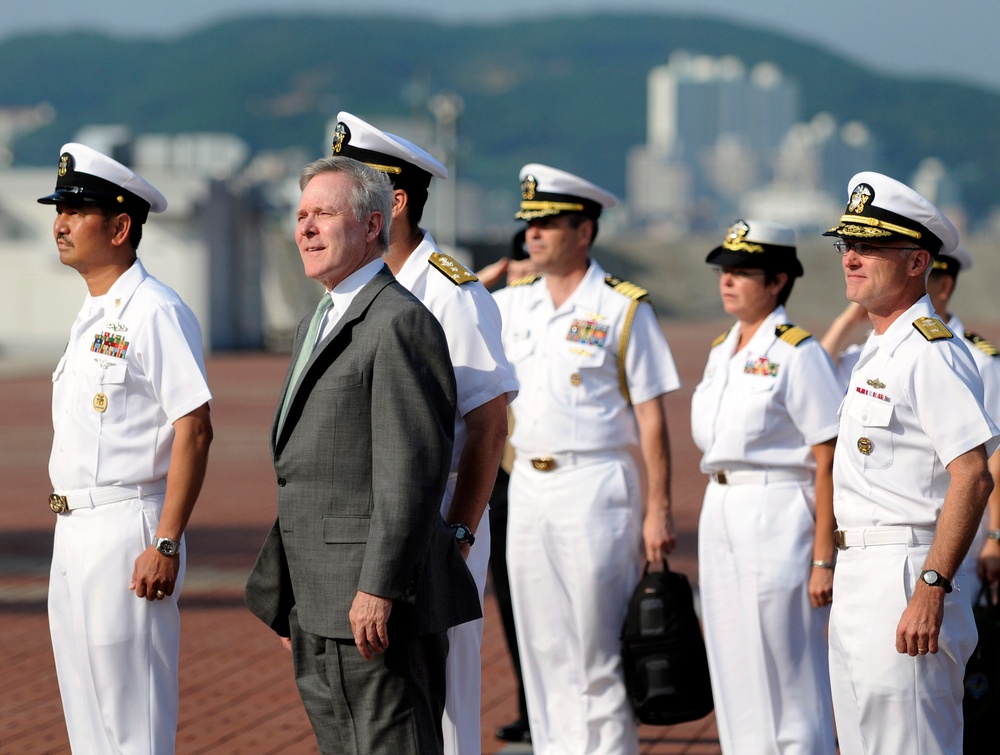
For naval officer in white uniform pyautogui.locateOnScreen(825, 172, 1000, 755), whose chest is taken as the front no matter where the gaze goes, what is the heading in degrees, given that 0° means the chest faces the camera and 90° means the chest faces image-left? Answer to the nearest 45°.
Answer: approximately 45°

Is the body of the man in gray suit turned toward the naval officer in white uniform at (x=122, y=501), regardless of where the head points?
no

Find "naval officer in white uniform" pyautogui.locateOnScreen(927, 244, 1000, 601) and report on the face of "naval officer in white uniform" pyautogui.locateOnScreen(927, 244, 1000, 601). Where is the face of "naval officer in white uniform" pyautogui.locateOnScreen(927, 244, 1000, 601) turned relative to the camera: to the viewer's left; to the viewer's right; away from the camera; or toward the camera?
to the viewer's left

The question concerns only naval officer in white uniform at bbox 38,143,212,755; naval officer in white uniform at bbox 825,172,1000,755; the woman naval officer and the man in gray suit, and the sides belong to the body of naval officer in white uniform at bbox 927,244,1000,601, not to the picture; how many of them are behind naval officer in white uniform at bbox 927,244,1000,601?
0

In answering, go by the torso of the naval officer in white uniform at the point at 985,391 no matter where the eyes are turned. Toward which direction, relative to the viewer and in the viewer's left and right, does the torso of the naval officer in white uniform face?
facing the viewer and to the left of the viewer

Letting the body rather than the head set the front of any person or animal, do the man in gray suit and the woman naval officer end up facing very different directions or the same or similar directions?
same or similar directions

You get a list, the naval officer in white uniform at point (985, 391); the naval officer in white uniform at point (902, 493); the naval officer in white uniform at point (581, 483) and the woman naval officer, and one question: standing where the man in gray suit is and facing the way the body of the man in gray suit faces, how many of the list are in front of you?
0

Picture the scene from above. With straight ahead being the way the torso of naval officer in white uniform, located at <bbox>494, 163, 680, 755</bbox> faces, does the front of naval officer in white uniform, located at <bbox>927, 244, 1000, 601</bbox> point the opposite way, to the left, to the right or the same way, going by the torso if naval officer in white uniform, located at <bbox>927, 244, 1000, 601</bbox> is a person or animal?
the same way

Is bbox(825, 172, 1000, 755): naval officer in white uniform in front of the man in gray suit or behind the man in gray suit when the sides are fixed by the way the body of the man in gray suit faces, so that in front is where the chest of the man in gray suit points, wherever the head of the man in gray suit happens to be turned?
behind

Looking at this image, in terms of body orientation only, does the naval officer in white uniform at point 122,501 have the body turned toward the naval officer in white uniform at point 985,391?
no

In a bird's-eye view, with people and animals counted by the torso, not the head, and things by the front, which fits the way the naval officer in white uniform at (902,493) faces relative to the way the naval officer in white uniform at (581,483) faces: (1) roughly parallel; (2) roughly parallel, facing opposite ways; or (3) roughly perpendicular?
roughly parallel

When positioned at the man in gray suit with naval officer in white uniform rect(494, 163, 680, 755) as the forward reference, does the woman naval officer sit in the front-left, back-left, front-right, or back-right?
front-right

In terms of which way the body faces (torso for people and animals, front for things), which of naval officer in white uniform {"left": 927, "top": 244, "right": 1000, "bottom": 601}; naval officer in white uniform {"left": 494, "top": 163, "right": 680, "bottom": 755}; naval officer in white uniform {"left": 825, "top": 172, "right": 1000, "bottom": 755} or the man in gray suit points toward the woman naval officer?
naval officer in white uniform {"left": 927, "top": 244, "right": 1000, "bottom": 601}

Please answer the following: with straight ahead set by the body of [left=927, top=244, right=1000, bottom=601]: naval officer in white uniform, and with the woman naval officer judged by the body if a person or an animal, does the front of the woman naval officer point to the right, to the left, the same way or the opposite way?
the same way

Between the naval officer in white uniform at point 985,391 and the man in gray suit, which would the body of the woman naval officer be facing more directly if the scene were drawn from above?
the man in gray suit

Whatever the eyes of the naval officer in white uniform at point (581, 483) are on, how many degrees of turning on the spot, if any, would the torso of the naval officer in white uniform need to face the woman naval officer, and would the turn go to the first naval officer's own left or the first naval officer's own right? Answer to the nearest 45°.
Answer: approximately 90° to the first naval officer's own left

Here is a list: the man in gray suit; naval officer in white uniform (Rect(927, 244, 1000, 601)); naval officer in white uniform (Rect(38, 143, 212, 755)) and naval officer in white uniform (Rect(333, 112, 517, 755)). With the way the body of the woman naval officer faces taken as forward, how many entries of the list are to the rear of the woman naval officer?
1

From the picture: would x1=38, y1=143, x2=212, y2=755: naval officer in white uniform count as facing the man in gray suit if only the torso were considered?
no
